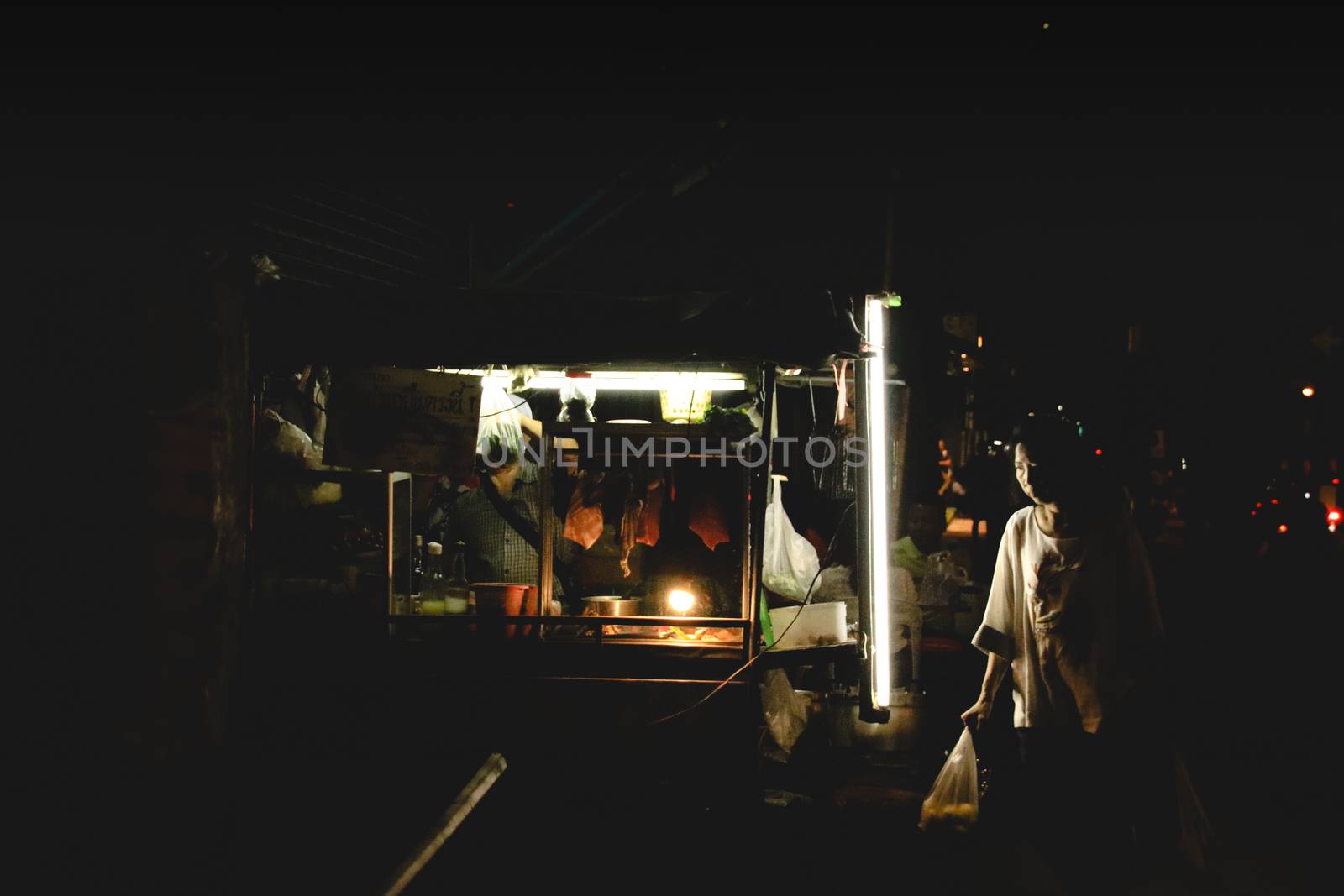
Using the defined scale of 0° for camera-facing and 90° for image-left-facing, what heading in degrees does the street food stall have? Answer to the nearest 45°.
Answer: approximately 0°

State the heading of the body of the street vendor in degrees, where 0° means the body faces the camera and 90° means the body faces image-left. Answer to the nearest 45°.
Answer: approximately 0°

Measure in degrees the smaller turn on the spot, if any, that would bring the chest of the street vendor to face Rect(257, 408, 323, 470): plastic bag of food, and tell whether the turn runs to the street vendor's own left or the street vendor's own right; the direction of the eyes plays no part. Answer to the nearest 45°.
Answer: approximately 45° to the street vendor's own right

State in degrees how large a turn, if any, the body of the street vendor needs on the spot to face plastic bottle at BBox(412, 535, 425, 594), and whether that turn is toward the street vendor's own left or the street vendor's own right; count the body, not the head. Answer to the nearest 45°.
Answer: approximately 45° to the street vendor's own right
